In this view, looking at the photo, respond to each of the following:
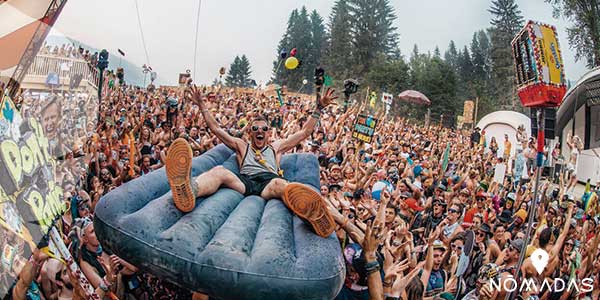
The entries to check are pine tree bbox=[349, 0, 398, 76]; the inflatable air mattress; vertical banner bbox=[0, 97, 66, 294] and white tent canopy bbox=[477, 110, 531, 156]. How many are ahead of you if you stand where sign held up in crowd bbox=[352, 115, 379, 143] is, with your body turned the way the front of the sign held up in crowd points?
2

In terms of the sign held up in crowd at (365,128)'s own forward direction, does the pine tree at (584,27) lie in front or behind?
behind

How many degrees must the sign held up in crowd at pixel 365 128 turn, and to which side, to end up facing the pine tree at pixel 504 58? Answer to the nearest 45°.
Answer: approximately 180°

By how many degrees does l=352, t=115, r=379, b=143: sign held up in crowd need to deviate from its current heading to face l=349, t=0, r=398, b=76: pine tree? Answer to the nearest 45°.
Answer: approximately 180°

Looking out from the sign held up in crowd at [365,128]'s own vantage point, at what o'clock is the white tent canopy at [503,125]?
The white tent canopy is roughly at 7 o'clock from the sign held up in crowd.

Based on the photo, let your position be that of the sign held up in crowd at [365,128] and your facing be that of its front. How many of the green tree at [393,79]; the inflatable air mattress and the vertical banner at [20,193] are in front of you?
2

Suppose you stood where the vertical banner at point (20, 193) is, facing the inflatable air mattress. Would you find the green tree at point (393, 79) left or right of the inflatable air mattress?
left

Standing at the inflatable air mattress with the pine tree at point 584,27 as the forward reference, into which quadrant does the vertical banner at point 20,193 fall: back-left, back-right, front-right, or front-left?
back-left

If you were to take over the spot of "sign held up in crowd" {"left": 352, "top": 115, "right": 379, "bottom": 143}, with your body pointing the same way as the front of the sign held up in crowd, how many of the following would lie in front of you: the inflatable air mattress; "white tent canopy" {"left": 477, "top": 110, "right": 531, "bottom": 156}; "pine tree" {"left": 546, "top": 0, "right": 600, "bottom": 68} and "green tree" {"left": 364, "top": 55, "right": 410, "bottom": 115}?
1

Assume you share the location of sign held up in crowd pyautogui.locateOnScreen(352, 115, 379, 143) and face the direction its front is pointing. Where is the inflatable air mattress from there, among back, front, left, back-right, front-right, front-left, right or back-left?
front

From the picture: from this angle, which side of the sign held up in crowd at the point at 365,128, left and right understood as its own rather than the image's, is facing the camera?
front

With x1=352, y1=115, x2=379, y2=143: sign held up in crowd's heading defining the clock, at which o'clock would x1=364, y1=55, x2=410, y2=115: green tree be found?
The green tree is roughly at 6 o'clock from the sign held up in crowd.
